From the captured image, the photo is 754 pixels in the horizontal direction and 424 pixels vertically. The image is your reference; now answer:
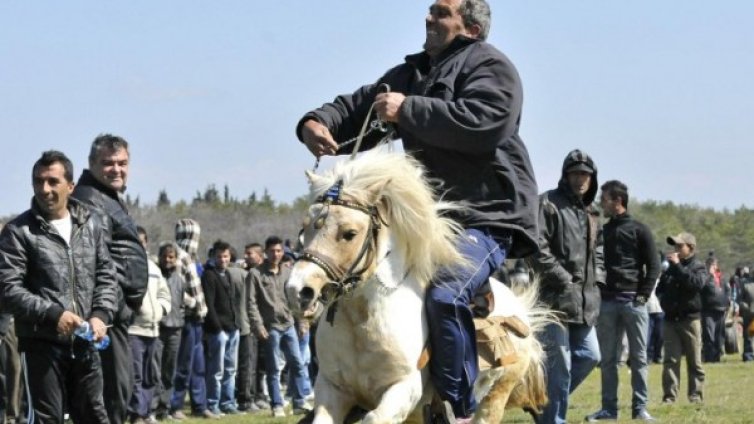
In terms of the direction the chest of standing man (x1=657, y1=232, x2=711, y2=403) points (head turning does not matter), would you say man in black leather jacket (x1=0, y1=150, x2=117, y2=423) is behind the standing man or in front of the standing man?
in front

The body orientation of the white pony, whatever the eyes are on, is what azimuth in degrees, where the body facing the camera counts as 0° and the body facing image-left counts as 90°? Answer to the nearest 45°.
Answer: approximately 45°

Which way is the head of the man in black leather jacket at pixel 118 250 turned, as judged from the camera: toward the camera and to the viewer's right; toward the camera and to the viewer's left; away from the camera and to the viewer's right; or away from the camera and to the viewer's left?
toward the camera and to the viewer's right

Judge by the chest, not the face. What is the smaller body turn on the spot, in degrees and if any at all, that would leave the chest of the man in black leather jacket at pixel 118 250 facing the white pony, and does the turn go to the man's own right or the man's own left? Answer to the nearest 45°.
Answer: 0° — they already face it

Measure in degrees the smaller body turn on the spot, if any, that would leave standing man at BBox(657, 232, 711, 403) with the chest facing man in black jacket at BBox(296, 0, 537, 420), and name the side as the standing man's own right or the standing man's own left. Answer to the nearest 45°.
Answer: approximately 45° to the standing man's own left
